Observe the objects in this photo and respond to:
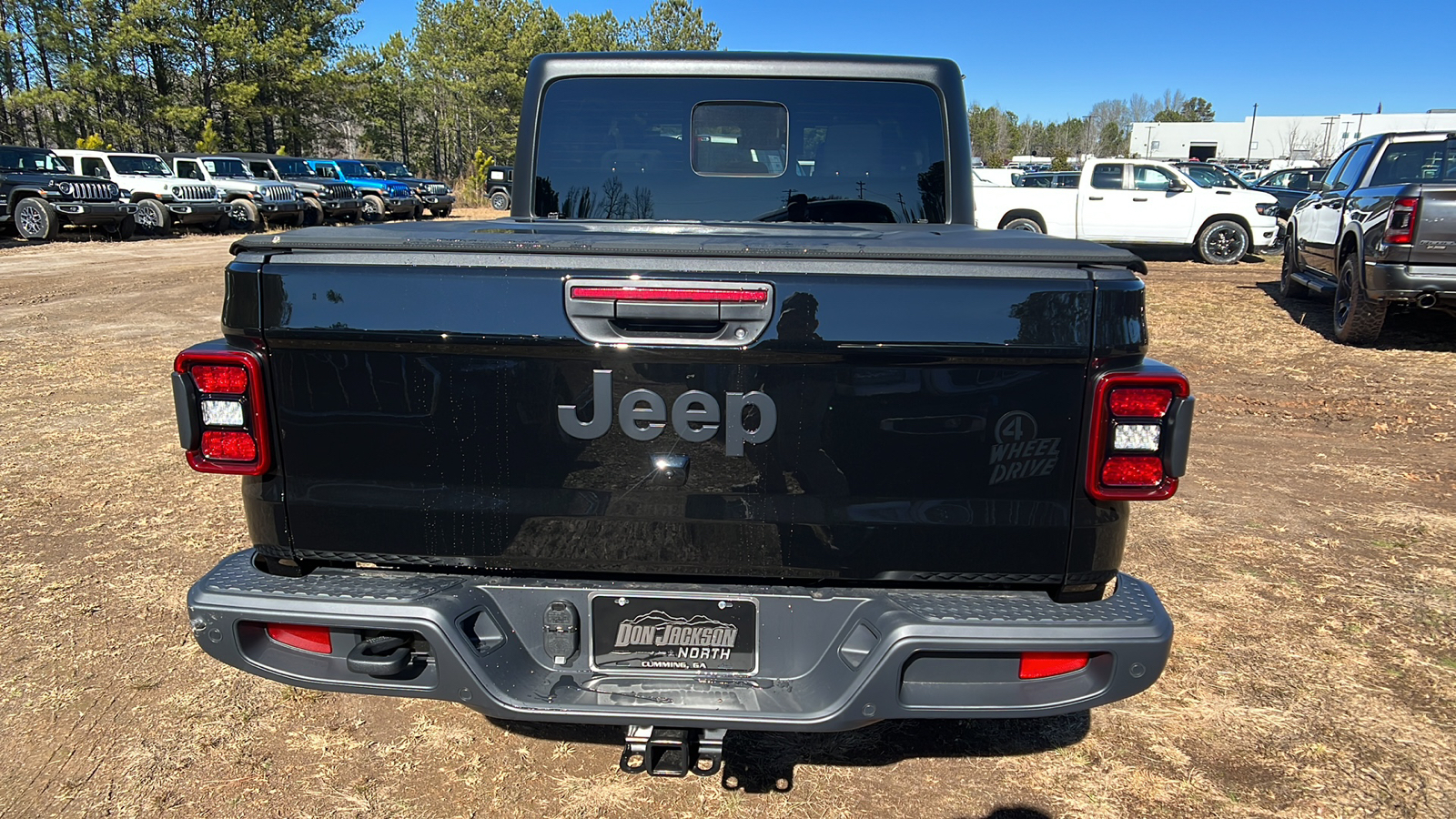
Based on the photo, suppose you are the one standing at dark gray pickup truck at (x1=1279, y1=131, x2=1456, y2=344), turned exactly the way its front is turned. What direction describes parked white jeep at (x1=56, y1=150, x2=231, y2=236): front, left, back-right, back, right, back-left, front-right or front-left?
front-left

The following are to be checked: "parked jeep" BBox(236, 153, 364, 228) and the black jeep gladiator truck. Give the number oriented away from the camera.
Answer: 1

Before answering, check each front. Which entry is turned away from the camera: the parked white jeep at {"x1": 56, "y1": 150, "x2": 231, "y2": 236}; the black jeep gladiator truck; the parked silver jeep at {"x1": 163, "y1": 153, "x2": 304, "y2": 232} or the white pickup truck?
the black jeep gladiator truck

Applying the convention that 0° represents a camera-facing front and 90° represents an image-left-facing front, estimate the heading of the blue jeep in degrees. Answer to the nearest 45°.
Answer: approximately 315°

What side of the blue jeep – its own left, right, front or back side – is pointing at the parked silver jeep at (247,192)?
right

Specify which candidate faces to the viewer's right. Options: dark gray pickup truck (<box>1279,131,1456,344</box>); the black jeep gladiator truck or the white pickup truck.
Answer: the white pickup truck

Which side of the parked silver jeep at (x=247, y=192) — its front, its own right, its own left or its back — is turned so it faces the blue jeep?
left

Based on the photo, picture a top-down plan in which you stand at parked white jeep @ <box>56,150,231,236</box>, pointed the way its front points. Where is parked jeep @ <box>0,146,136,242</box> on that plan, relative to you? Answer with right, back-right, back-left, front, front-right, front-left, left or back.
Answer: right

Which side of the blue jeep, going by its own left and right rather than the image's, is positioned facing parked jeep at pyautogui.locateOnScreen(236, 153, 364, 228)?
right

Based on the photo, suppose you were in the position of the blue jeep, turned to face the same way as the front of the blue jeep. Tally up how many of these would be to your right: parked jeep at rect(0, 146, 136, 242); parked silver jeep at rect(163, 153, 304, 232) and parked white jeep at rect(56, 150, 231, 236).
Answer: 3

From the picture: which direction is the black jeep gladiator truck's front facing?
away from the camera

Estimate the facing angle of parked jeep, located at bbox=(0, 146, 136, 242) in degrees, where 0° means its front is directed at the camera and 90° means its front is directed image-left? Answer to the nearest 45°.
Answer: approximately 315°

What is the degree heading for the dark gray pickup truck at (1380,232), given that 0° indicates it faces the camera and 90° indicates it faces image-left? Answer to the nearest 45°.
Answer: approximately 135°

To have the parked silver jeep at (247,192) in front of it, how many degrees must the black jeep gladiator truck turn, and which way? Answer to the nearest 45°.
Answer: approximately 45° to its left

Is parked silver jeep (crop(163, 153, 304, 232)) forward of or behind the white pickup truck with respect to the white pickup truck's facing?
behind

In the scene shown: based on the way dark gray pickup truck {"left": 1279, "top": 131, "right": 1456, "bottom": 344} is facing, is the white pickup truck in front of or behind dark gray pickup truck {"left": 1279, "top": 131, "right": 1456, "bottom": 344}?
in front

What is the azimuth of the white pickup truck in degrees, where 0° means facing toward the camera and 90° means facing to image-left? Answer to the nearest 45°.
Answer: approximately 270°

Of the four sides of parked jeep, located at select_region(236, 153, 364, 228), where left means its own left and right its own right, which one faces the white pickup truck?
front
